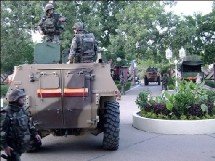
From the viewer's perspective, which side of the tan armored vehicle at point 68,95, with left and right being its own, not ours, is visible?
back

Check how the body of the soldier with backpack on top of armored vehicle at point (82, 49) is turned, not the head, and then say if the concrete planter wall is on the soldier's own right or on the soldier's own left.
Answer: on the soldier's own right

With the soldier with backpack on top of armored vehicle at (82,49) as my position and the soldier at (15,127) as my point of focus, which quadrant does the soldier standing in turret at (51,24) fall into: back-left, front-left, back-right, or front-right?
back-right

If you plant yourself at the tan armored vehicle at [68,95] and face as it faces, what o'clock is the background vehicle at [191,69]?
The background vehicle is roughly at 1 o'clock from the tan armored vehicle.

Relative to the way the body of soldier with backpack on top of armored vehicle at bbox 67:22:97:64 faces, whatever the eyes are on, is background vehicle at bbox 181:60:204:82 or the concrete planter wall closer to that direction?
the background vehicle

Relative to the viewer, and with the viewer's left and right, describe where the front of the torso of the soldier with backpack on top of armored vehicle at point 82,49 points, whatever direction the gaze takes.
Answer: facing away from the viewer and to the left of the viewer
